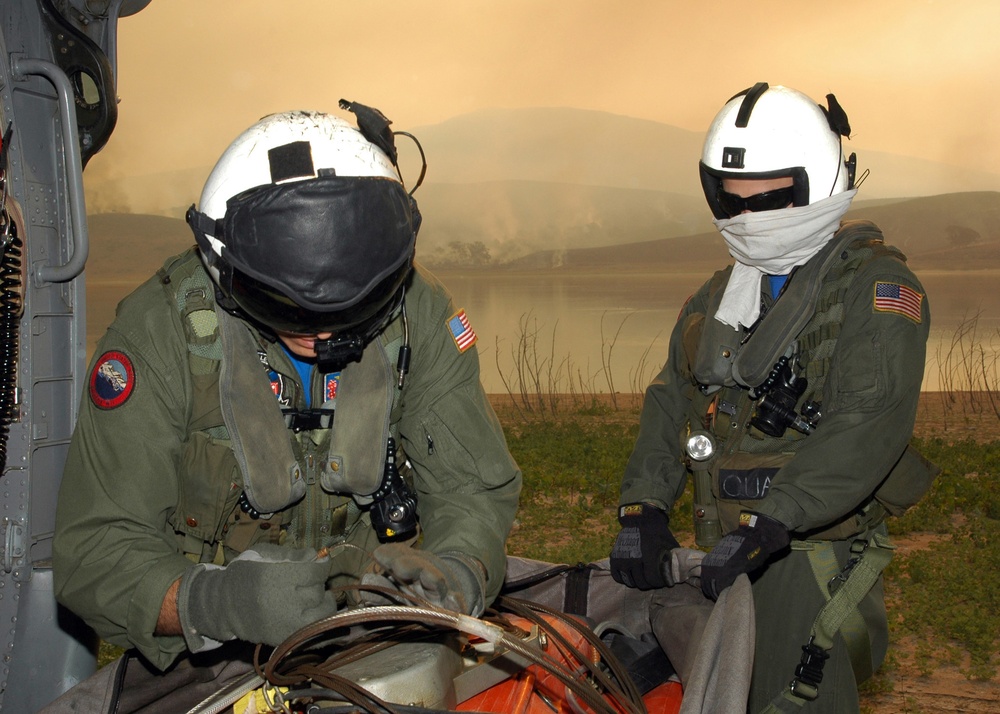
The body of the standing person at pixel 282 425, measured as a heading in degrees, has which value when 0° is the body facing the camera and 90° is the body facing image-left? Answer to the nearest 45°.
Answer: approximately 0°

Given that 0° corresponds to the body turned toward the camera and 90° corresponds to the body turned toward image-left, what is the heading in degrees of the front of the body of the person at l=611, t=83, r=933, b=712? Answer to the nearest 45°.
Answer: approximately 45°

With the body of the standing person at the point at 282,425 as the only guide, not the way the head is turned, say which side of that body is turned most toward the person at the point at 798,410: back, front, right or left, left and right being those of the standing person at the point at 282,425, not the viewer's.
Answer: left
